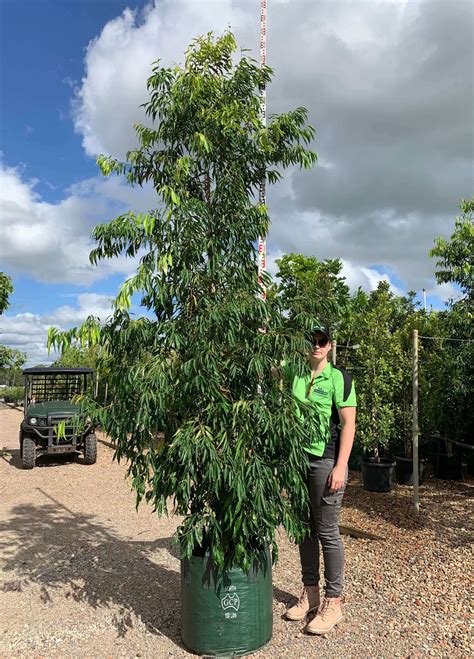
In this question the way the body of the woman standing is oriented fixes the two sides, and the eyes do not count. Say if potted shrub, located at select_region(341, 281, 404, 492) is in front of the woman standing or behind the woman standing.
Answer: behind

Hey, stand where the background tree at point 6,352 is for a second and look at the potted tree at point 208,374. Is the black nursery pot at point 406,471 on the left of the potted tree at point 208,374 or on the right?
left

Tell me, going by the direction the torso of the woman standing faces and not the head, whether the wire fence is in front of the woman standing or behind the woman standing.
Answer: behind

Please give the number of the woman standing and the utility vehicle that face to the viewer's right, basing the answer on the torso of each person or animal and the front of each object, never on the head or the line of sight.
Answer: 0

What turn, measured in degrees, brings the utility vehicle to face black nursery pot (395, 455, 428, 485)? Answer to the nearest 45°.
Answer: approximately 45° to its left

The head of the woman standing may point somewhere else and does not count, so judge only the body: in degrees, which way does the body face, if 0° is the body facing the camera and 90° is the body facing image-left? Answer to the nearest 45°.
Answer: approximately 45°

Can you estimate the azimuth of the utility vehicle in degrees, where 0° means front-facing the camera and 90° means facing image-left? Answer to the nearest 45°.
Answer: approximately 0°
